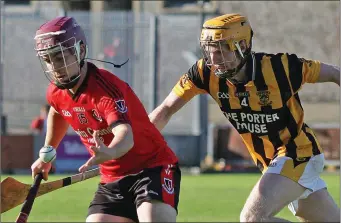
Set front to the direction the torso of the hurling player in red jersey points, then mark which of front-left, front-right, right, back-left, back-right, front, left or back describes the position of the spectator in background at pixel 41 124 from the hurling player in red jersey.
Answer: back-right

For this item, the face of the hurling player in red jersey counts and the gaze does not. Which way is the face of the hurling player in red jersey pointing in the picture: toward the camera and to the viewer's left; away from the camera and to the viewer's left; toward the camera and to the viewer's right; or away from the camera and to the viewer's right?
toward the camera and to the viewer's left

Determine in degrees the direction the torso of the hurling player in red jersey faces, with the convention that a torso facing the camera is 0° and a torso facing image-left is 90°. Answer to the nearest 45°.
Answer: approximately 45°
